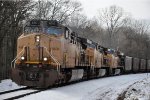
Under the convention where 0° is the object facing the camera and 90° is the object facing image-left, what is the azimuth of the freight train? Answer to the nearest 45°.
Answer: approximately 45°
